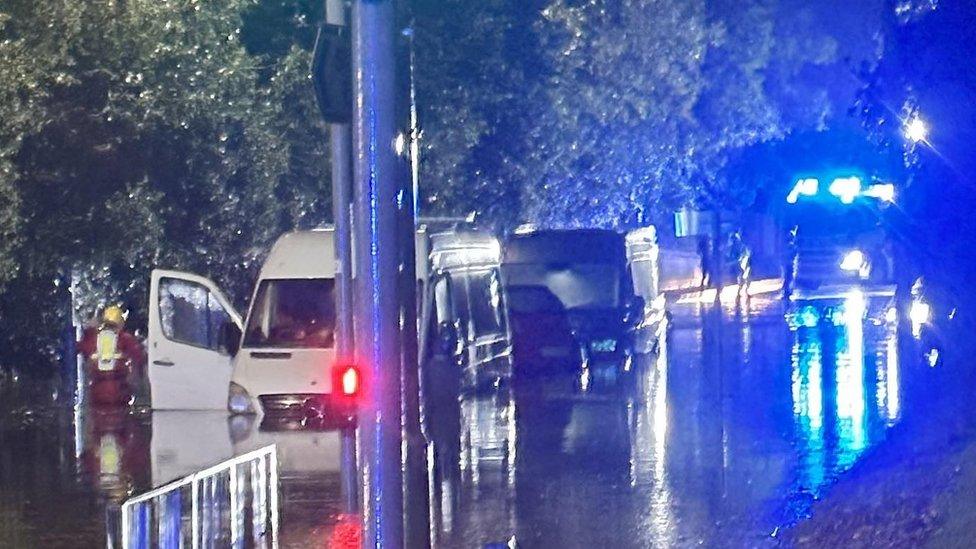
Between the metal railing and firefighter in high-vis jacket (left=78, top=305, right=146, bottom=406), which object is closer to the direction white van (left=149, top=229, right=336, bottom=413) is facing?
the metal railing

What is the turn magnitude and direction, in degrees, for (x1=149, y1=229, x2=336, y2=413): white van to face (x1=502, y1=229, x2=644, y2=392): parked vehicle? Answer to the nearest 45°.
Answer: approximately 135° to its left

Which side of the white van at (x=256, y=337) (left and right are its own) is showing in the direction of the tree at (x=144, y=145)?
back

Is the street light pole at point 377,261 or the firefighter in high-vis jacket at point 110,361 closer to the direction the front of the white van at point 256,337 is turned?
the street light pole

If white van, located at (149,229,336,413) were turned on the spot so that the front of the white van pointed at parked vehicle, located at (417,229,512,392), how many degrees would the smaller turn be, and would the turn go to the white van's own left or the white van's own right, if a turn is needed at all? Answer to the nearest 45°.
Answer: approximately 135° to the white van's own left

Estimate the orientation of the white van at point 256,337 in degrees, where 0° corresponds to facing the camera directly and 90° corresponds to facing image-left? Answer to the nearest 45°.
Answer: approximately 0°

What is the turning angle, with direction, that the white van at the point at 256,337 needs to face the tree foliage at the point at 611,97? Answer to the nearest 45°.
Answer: approximately 135° to its left

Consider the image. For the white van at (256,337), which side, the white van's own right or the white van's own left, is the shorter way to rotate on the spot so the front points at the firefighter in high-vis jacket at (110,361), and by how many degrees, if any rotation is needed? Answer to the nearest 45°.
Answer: approximately 135° to the white van's own right

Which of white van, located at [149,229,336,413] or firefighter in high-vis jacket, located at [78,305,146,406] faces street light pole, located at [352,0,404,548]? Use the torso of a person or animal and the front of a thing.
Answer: the white van

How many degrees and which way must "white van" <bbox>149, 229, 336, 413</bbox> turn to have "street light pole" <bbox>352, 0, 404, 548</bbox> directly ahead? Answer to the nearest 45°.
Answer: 0° — it already faces it

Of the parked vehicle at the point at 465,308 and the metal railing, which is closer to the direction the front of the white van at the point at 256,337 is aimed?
the metal railing
